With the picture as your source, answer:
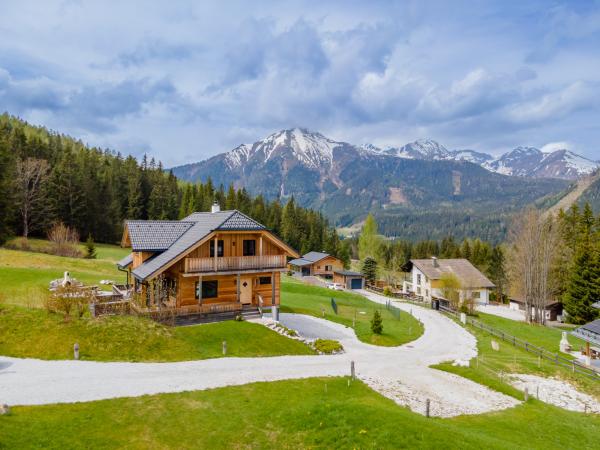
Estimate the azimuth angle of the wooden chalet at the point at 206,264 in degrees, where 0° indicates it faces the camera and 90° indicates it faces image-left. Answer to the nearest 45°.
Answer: approximately 315°

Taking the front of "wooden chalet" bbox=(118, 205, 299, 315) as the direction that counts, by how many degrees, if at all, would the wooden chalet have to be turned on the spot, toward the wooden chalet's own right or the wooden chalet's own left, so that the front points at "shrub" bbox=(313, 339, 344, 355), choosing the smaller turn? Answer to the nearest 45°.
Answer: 0° — it already faces it

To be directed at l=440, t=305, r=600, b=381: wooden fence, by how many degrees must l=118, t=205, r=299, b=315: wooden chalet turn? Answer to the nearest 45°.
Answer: approximately 45° to its left
